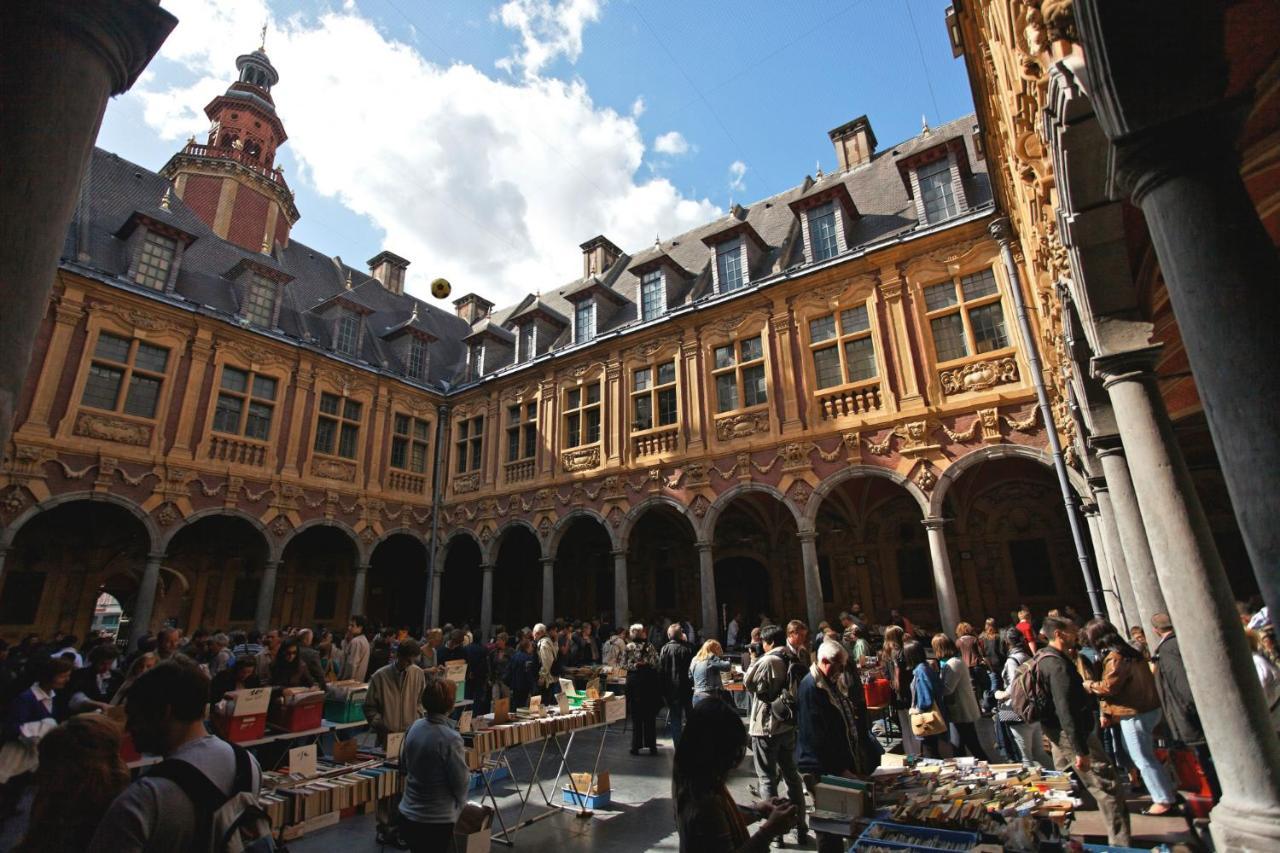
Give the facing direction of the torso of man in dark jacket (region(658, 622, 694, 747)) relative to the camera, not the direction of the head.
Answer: away from the camera

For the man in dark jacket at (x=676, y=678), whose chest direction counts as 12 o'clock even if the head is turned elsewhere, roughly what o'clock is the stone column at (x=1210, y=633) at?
The stone column is roughly at 5 o'clock from the man in dark jacket.

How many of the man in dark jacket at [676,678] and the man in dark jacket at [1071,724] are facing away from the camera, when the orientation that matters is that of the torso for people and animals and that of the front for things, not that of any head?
1

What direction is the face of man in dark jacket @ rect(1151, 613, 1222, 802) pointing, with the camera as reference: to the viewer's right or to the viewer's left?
to the viewer's left

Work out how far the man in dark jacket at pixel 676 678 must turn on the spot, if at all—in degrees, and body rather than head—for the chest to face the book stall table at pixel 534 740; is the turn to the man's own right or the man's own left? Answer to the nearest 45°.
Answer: approximately 135° to the man's own left

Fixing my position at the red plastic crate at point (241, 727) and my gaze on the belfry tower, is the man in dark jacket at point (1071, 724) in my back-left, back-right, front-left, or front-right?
back-right
